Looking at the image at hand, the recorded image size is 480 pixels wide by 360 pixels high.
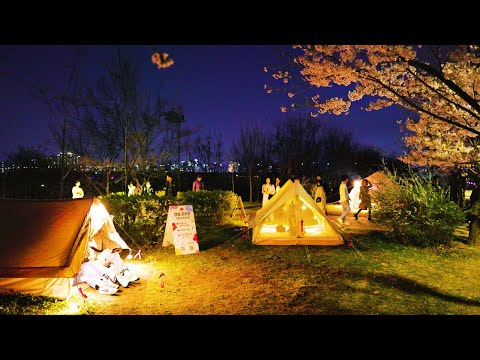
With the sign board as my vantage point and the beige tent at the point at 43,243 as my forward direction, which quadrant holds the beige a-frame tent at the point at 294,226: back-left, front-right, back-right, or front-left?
back-left

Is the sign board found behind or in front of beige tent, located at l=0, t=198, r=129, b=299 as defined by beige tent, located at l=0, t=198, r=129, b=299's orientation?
in front

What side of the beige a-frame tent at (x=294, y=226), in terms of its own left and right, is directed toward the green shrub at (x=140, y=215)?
right

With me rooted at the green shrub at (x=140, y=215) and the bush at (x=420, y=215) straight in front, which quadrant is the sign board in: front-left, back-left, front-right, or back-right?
front-right

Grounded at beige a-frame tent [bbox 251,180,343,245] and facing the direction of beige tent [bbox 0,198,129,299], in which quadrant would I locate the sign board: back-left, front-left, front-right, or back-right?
front-right

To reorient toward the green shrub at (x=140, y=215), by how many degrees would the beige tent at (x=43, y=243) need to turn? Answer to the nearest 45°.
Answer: approximately 45° to its left

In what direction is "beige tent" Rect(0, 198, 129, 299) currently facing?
to the viewer's right

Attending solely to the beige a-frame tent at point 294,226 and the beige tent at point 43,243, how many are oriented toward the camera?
1

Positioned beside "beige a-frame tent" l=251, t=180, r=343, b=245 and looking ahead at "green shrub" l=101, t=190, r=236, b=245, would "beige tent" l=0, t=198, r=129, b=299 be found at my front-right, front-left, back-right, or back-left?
front-left

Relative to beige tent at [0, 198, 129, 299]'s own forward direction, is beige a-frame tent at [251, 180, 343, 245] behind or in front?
in front

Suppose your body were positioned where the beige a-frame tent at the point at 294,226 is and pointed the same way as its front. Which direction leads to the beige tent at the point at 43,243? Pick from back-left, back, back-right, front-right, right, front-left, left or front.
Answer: front-right

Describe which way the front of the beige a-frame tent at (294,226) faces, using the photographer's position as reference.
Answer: facing the viewer

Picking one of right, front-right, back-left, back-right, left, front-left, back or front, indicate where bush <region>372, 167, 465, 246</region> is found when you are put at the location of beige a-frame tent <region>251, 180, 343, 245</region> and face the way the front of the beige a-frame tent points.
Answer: left

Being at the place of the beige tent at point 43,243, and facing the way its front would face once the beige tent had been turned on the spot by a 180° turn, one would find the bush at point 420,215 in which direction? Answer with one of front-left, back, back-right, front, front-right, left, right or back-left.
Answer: back

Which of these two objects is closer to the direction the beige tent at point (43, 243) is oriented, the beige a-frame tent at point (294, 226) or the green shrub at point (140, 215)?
the beige a-frame tent
